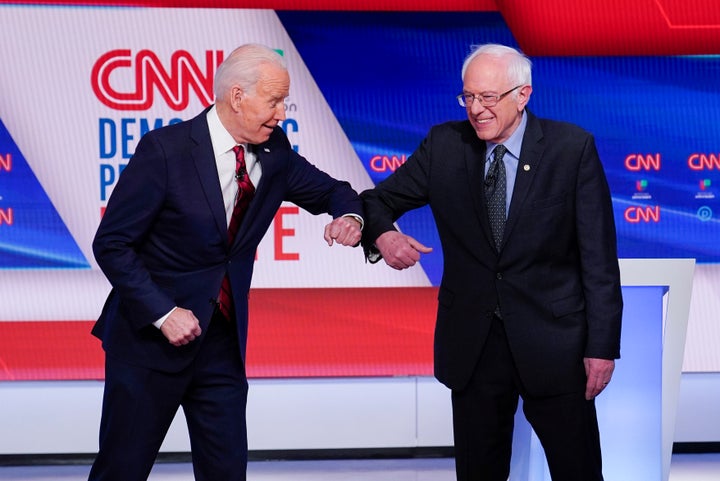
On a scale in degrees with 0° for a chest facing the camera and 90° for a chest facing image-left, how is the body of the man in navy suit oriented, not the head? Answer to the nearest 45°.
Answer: approximately 315°

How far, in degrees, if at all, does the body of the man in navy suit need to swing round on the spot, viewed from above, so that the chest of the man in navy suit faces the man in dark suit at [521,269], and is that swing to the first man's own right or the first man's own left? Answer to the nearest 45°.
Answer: approximately 45° to the first man's own left

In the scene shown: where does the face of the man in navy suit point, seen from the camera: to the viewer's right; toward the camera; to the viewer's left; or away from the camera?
to the viewer's right

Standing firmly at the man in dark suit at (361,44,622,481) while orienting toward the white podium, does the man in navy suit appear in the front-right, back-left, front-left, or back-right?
back-left

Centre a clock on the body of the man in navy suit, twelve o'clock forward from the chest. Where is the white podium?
The white podium is roughly at 10 o'clock from the man in navy suit.
